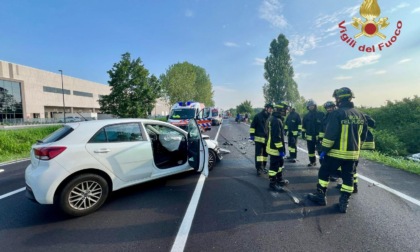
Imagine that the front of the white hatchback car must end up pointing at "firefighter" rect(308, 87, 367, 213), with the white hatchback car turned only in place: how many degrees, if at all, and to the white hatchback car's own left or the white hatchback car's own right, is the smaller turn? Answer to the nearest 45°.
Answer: approximately 90° to the white hatchback car's own right

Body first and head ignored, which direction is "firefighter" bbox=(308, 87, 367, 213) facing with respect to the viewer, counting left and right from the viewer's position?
facing away from the viewer and to the left of the viewer

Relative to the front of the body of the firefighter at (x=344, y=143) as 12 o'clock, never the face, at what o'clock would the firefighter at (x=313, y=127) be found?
the firefighter at (x=313, y=127) is roughly at 1 o'clock from the firefighter at (x=344, y=143).

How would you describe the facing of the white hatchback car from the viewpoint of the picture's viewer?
facing away from the viewer and to the right of the viewer

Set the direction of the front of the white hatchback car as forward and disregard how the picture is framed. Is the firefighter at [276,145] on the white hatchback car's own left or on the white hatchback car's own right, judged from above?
on the white hatchback car's own right
